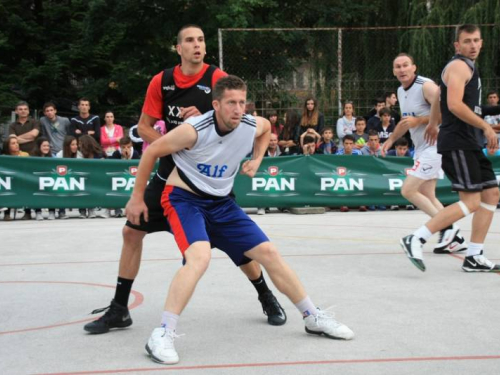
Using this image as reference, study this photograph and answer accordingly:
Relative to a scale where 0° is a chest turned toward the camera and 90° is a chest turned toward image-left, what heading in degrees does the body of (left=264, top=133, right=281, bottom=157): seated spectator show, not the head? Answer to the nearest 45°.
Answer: approximately 0°

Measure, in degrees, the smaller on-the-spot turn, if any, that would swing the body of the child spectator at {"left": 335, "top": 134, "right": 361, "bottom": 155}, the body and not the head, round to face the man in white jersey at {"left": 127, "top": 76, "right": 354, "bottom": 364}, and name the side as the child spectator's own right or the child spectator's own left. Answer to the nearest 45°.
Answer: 0° — they already face them

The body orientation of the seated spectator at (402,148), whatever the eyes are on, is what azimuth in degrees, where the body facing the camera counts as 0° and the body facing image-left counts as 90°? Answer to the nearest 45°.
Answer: approximately 0°

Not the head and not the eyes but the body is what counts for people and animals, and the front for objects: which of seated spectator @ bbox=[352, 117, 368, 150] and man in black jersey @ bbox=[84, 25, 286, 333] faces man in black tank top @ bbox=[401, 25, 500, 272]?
the seated spectator

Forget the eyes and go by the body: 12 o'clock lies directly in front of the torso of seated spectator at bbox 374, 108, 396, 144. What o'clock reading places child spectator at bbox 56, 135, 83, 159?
The child spectator is roughly at 2 o'clock from the seated spectator.

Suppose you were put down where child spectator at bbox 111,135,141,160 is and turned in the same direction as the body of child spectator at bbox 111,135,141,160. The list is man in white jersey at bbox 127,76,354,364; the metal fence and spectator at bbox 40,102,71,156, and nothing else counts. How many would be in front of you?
1

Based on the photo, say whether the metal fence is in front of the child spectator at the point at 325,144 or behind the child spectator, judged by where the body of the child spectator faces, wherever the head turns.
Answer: behind

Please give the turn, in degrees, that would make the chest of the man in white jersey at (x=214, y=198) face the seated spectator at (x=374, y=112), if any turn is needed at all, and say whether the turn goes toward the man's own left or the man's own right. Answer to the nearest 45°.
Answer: approximately 135° to the man's own left

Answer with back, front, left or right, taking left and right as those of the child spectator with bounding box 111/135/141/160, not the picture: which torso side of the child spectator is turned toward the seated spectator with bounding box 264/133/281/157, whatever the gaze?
left

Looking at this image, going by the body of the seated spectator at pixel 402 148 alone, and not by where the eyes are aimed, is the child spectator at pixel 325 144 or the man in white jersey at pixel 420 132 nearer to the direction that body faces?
the man in white jersey
